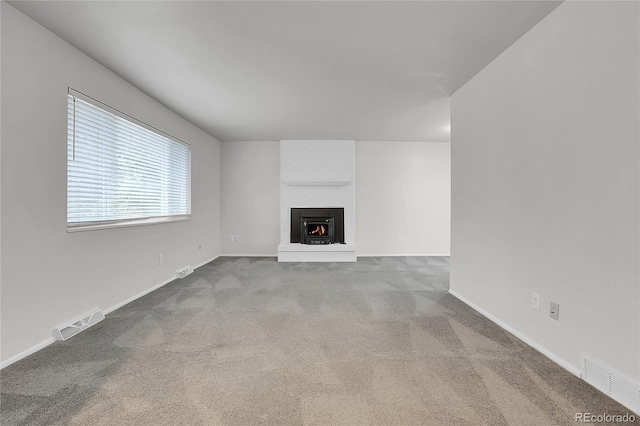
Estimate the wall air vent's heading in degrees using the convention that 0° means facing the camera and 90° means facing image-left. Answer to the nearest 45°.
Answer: approximately 45°

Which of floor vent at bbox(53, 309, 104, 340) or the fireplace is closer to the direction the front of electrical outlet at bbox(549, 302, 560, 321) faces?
the floor vent

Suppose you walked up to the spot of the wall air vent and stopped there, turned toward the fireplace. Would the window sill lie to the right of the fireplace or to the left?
left

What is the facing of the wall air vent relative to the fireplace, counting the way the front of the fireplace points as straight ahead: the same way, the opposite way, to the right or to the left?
to the right

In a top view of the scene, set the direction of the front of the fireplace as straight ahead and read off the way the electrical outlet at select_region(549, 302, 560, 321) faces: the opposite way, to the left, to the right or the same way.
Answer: to the right

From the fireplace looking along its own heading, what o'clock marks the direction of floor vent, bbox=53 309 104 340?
The floor vent is roughly at 1 o'clock from the fireplace.

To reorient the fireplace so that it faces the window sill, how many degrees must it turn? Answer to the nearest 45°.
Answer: approximately 45° to its right

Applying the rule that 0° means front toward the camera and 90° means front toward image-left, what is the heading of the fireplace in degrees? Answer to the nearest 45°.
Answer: approximately 0°

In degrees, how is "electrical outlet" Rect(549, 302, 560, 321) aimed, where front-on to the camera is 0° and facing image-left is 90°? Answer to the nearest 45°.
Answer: approximately 45°
